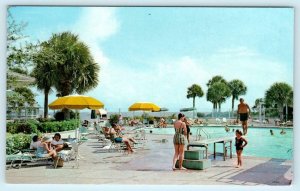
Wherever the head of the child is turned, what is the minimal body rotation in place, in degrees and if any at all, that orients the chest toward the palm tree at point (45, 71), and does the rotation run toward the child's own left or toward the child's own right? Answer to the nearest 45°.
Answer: approximately 45° to the child's own right

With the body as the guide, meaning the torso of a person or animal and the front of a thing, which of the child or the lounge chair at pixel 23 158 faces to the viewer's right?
the lounge chair

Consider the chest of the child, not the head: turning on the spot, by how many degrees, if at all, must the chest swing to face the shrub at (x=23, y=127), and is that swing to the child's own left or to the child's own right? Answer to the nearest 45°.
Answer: approximately 45° to the child's own right

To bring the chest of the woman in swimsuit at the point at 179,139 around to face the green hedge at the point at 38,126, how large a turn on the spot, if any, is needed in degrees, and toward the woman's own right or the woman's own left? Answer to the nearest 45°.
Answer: approximately 135° to the woman's own left

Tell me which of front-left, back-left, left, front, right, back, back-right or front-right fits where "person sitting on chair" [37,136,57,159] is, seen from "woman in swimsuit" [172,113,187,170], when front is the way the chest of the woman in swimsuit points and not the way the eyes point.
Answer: back-left

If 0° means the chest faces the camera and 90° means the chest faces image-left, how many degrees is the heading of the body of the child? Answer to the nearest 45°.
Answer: approximately 45°

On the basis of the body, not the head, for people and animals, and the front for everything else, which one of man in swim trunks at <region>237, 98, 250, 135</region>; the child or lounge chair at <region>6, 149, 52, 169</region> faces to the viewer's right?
the lounge chair

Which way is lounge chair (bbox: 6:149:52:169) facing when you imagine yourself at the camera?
facing to the right of the viewer
